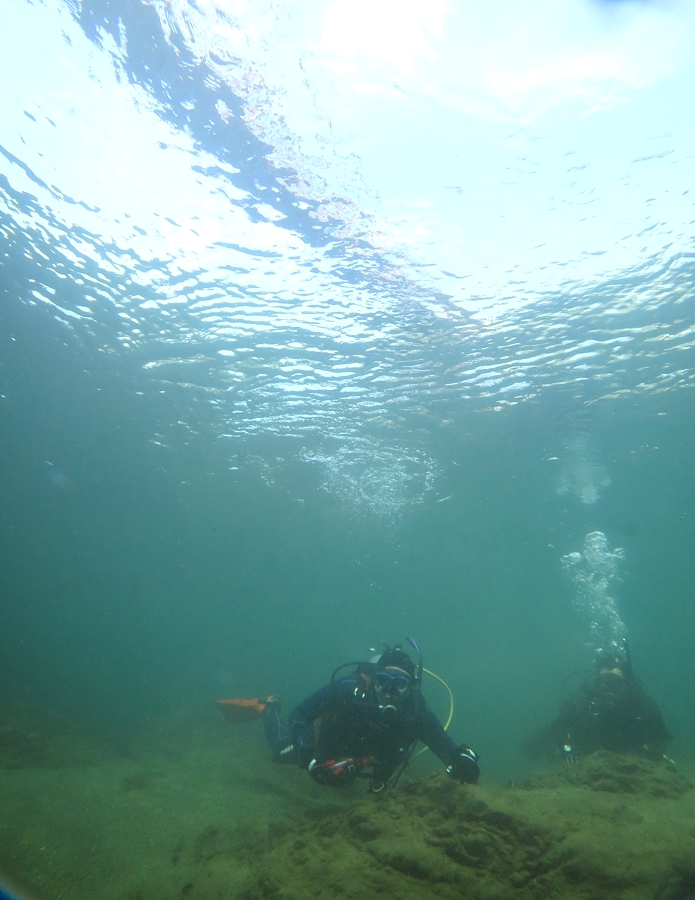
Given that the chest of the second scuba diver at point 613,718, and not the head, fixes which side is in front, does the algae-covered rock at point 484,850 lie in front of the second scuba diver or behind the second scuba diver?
in front

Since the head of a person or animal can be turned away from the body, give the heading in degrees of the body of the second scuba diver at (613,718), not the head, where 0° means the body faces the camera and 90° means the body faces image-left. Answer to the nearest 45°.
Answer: approximately 0°

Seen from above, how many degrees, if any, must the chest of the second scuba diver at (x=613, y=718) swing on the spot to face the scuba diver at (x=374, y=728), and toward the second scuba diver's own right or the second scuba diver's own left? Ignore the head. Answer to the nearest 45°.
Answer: approximately 45° to the second scuba diver's own right
